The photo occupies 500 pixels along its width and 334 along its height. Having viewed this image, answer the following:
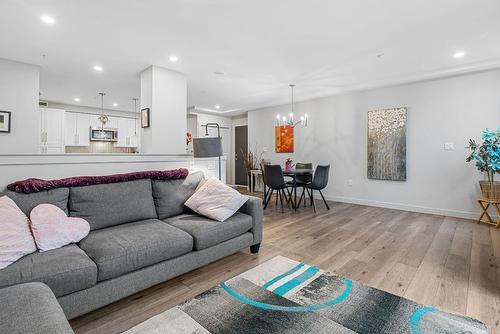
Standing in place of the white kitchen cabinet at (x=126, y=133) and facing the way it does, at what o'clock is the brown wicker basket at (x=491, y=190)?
The brown wicker basket is roughly at 11 o'clock from the white kitchen cabinet.

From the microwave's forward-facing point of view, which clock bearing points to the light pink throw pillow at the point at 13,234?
The light pink throw pillow is roughly at 12 o'clock from the microwave.

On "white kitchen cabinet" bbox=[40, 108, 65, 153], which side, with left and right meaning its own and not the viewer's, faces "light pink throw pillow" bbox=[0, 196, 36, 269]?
front

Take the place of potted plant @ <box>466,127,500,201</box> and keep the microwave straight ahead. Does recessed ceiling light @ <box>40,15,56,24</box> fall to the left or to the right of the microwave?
left

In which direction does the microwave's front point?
toward the camera

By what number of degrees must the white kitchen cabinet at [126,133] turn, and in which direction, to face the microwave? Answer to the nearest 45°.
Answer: approximately 45° to its right

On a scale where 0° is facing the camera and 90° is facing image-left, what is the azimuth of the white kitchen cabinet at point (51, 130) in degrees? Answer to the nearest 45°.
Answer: approximately 0°

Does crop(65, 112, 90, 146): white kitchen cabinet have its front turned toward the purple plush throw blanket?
yes

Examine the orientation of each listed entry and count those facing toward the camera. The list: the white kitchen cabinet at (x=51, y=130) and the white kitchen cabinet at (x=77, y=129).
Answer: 2

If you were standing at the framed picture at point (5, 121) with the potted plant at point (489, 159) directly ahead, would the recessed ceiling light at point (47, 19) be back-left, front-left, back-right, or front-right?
front-right

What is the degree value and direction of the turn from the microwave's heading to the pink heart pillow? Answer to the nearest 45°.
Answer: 0° — it already faces it

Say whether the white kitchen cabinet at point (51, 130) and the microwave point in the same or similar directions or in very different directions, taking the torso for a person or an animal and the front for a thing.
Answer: same or similar directions

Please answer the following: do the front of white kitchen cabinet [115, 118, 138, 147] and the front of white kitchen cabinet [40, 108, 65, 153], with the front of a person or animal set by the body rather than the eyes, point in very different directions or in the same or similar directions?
same or similar directions

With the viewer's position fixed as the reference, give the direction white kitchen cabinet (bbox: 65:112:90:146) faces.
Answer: facing the viewer

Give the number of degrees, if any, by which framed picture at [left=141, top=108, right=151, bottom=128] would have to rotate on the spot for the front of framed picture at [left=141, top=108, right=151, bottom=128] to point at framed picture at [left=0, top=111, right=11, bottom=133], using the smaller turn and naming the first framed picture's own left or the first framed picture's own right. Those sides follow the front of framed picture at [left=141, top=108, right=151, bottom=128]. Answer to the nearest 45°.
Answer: approximately 45° to the first framed picture's own right
